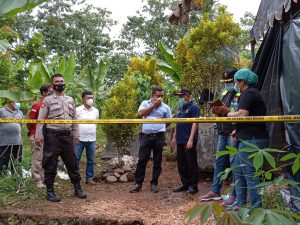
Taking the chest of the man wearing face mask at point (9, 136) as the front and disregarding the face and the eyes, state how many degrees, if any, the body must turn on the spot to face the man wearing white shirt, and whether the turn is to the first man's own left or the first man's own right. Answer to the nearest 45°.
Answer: approximately 45° to the first man's own left

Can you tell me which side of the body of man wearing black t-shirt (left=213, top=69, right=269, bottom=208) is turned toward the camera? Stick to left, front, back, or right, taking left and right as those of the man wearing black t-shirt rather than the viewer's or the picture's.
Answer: left

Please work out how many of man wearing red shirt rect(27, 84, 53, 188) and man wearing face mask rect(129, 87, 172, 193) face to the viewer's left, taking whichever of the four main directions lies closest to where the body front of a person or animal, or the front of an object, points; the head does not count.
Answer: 0

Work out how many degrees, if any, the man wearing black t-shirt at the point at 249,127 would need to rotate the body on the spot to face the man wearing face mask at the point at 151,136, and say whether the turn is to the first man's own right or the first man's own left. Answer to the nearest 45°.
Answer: approximately 45° to the first man's own right

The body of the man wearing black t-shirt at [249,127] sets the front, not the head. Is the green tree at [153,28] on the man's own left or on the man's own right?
on the man's own right

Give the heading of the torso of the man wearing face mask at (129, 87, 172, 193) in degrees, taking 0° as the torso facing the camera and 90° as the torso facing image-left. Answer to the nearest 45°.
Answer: approximately 0°

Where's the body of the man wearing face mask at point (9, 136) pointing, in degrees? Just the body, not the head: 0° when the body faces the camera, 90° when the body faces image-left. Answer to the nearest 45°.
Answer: approximately 315°

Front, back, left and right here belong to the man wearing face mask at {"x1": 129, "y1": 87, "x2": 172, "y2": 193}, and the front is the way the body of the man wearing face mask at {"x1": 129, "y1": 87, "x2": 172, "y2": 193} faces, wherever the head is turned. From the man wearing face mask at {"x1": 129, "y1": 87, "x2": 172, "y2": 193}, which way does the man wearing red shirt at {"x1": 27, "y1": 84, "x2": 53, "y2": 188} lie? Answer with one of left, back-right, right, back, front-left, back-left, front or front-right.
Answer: right

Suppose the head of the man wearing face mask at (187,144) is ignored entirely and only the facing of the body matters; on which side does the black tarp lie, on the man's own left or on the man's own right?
on the man's own left

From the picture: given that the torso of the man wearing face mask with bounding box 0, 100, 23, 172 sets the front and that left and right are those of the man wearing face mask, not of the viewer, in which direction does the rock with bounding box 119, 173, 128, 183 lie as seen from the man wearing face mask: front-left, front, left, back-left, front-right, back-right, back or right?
front-left
